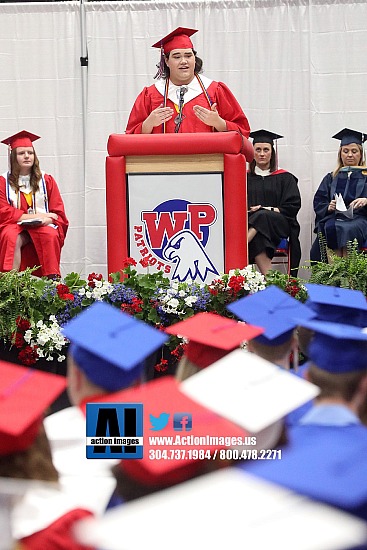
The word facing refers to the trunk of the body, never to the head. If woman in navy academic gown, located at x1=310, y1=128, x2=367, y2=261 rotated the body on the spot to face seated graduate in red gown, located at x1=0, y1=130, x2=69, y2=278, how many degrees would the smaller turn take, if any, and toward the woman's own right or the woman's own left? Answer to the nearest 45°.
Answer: approximately 45° to the woman's own right

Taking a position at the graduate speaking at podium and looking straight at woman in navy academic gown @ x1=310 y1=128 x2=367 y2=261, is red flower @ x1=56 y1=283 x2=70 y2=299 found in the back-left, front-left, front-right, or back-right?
back-right

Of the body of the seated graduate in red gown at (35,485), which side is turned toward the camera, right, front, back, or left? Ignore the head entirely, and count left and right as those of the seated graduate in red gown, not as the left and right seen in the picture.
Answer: back

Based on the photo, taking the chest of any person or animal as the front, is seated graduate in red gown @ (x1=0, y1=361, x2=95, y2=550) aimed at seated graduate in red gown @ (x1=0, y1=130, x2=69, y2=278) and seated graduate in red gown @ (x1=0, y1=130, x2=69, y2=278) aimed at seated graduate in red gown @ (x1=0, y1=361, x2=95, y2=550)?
yes
